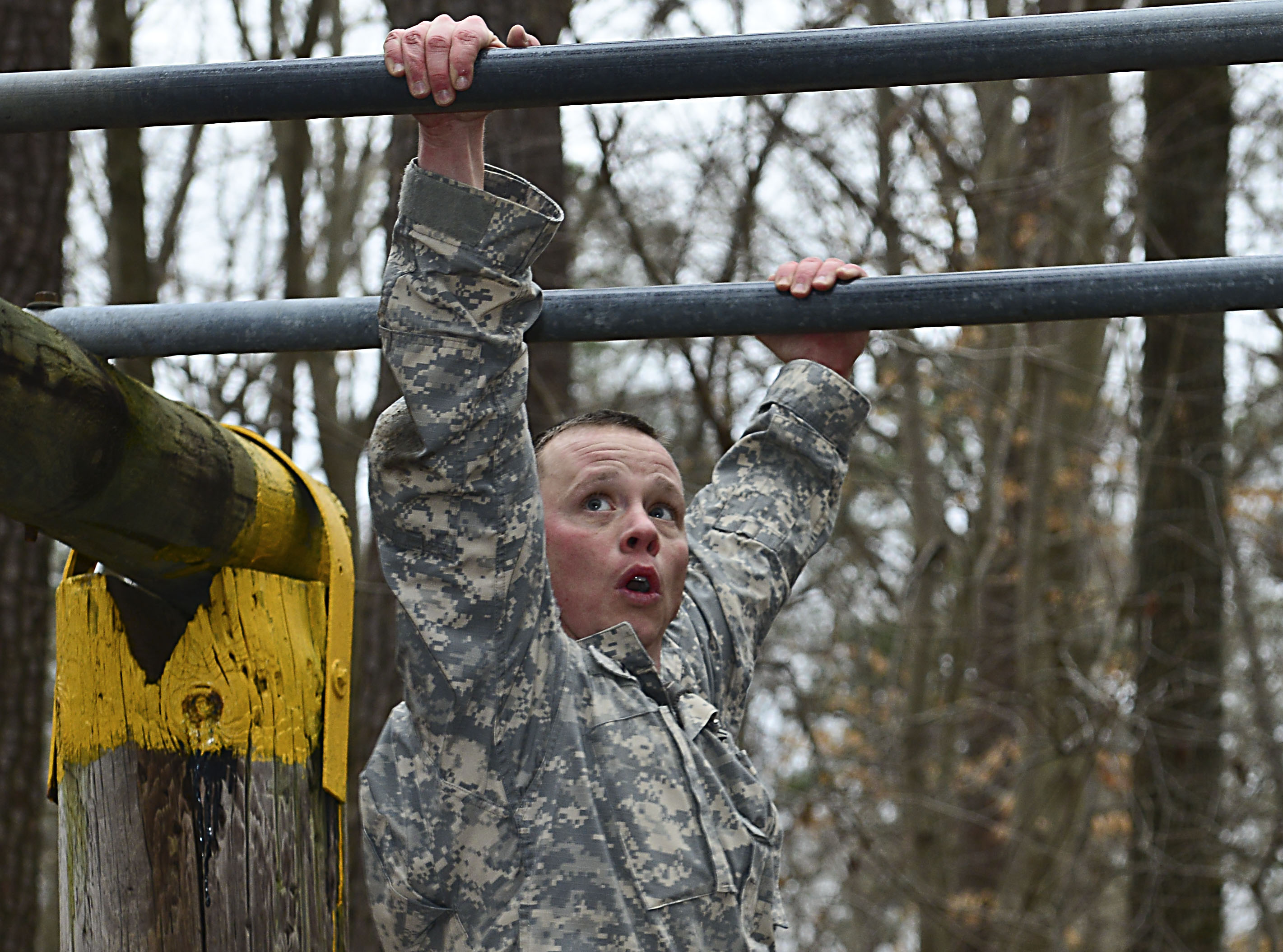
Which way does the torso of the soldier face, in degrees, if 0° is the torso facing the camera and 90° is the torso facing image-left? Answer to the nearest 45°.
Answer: approximately 315°

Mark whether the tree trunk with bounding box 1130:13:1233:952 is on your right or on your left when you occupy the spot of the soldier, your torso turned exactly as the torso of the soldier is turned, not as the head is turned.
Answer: on your left

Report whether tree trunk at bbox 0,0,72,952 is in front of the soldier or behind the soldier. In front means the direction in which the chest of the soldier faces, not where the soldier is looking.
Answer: behind
